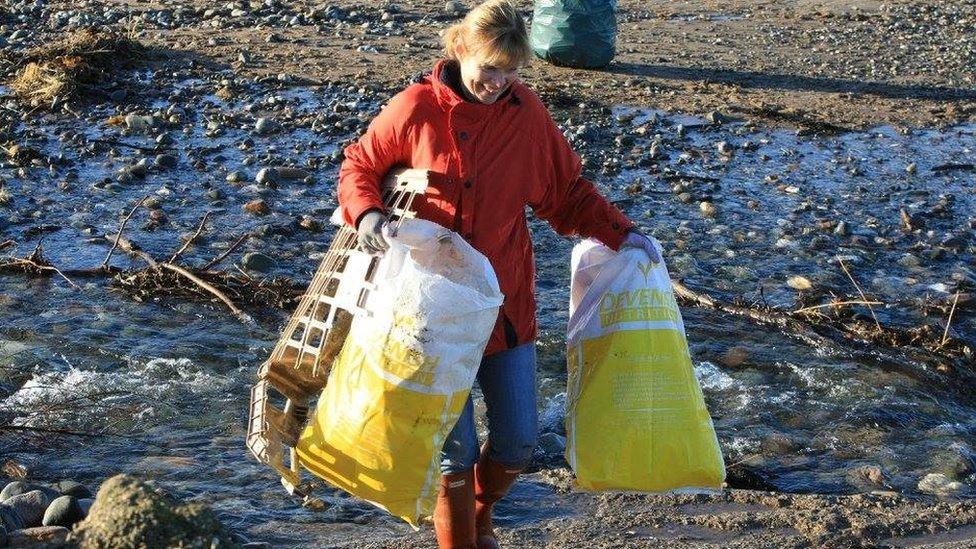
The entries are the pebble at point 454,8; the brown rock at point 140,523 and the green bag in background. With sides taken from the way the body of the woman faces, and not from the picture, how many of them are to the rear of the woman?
2

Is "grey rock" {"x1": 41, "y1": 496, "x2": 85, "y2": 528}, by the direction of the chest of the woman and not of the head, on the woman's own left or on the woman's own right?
on the woman's own right

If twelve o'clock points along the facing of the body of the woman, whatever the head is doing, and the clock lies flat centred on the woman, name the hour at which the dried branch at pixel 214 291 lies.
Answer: The dried branch is roughly at 5 o'clock from the woman.

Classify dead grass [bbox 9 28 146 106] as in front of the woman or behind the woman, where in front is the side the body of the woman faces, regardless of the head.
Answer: behind

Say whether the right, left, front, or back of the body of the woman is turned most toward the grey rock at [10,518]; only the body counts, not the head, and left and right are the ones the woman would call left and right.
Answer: right

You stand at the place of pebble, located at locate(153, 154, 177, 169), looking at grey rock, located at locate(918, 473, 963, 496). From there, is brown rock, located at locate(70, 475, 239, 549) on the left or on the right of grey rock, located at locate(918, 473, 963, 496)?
right

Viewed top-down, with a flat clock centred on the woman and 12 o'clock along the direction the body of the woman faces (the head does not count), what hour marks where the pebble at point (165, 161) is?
The pebble is roughly at 5 o'clock from the woman.

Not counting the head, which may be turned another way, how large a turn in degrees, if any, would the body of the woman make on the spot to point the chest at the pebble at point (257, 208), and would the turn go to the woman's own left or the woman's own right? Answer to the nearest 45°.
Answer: approximately 180°

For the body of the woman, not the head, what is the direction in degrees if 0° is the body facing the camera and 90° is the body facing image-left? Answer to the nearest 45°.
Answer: approximately 0°

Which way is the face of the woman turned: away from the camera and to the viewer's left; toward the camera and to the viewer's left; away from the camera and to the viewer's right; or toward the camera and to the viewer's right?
toward the camera and to the viewer's right

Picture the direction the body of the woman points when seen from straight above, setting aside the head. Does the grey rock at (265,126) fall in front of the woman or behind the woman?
behind

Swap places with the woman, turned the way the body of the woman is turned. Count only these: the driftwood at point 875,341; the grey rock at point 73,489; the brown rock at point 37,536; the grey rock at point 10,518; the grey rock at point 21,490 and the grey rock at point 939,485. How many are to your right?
4

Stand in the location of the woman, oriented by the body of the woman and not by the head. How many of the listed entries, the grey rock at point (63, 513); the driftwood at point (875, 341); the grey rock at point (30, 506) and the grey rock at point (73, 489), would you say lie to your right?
3

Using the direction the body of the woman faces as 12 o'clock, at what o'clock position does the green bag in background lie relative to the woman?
The green bag in background is roughly at 6 o'clock from the woman.
